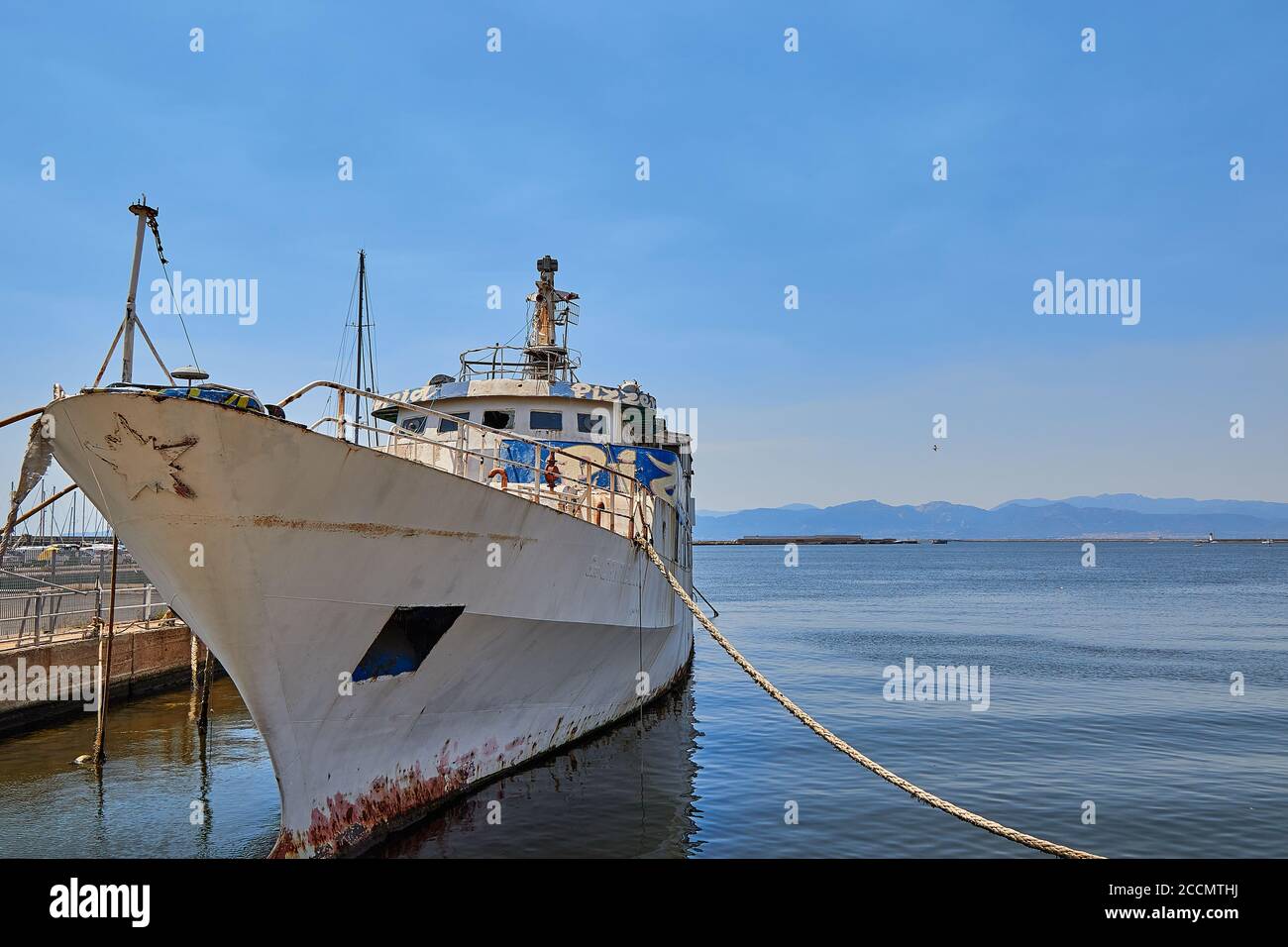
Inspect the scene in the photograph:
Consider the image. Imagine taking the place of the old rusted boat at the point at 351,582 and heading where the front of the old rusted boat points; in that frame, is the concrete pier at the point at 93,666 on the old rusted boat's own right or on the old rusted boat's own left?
on the old rusted boat's own right

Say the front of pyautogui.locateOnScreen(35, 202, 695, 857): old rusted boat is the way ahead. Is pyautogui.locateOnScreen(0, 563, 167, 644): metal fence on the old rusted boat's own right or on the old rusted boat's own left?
on the old rusted boat's own right

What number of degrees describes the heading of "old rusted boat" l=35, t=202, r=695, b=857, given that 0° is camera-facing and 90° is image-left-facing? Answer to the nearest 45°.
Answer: approximately 45°

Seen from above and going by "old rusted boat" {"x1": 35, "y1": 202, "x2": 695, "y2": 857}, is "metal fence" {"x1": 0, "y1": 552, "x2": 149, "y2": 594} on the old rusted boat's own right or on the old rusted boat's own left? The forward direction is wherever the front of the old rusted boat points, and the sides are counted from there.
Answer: on the old rusted boat's own right
